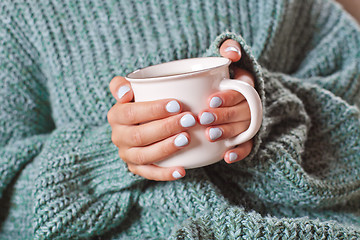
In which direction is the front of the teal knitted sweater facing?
toward the camera
